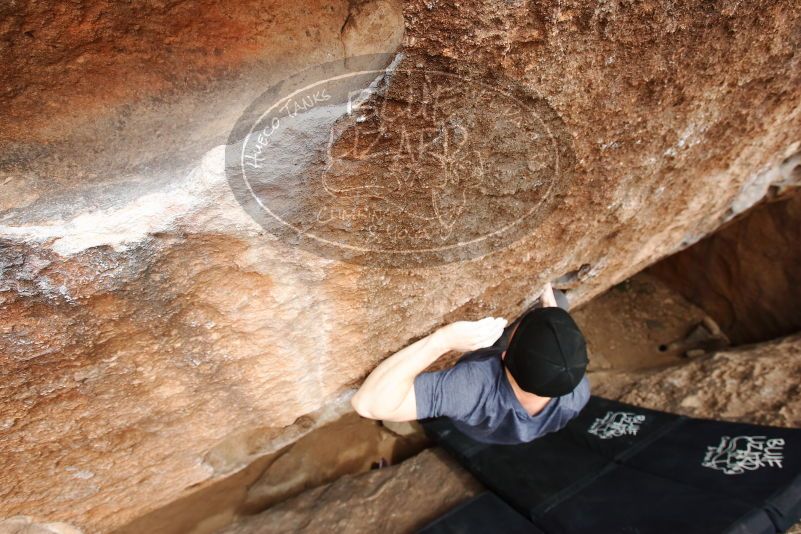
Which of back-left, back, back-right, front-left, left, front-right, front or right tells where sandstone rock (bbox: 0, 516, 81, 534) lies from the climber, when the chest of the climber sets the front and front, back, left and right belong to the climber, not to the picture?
left

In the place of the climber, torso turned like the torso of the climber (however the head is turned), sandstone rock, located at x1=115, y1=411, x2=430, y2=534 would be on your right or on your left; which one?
on your left

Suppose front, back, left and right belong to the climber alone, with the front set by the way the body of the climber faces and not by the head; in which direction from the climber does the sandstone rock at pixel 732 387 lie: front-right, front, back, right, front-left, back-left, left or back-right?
front-right

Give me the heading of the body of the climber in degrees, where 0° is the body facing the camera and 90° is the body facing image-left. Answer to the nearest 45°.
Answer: approximately 180°
